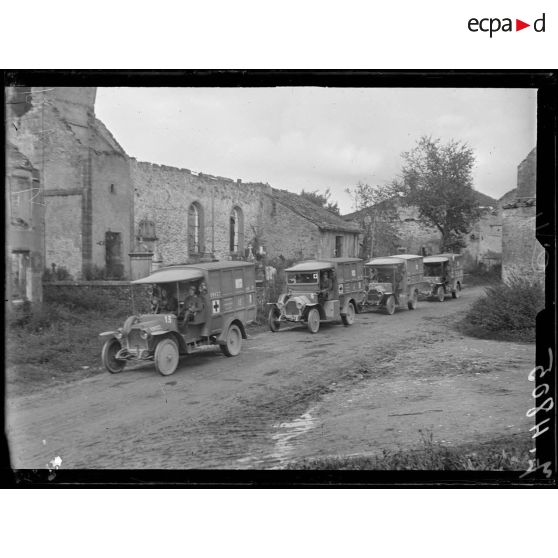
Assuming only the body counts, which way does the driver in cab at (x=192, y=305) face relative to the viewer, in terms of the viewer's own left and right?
facing the viewer and to the left of the viewer

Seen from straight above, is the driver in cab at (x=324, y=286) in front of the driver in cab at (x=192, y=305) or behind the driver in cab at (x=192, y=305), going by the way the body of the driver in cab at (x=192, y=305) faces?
behind

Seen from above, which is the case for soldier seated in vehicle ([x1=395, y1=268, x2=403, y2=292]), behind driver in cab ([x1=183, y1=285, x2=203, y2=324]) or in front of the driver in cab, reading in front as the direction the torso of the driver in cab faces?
behind

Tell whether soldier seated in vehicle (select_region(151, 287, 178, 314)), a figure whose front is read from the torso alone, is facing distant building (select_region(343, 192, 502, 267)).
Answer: no

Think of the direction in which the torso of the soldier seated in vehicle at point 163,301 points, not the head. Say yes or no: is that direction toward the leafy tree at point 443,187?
no

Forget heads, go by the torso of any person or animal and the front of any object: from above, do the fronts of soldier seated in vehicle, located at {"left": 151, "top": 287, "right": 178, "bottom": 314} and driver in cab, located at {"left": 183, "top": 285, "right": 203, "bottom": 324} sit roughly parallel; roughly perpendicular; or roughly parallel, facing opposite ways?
roughly parallel

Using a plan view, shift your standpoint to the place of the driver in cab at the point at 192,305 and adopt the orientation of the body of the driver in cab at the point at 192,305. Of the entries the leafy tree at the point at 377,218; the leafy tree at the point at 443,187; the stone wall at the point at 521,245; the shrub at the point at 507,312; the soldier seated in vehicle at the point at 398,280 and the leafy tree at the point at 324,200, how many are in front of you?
0

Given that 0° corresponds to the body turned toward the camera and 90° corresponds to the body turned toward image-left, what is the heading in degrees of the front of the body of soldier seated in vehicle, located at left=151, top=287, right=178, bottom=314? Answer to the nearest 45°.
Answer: approximately 45°

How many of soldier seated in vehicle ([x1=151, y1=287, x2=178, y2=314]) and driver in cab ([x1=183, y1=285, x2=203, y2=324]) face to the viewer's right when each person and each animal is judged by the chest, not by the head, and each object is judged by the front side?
0
